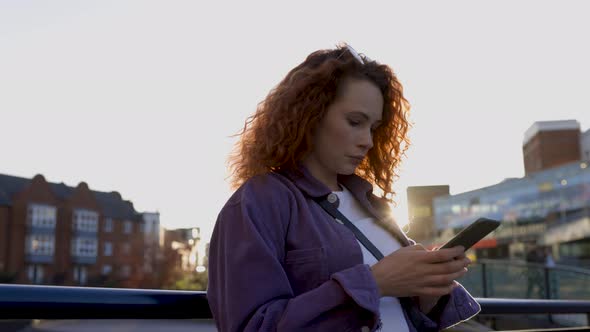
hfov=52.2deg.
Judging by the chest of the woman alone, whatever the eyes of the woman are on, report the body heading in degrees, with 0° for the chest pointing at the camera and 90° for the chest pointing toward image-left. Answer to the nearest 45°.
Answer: approximately 315°

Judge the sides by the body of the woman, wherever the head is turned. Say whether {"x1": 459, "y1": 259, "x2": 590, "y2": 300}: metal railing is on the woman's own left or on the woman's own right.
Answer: on the woman's own left
